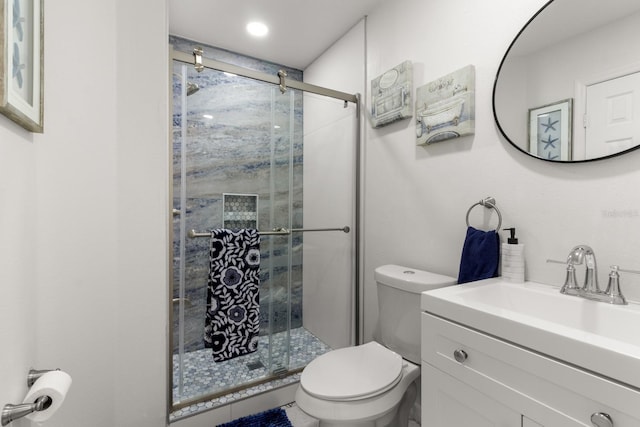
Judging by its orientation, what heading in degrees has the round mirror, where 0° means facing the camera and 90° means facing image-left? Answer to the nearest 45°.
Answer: approximately 45°

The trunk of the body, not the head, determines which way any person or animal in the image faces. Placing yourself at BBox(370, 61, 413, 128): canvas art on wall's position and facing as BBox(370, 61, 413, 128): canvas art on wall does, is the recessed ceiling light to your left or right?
on your right

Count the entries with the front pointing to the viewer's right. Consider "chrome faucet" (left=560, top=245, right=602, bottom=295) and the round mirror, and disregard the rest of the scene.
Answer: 0

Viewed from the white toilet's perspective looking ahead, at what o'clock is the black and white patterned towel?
The black and white patterned towel is roughly at 2 o'clock from the white toilet.

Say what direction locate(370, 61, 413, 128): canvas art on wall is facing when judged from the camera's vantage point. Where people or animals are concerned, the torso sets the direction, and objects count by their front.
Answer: facing the viewer and to the left of the viewer

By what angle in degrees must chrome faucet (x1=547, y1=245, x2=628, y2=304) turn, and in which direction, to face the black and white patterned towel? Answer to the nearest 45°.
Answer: approximately 45° to its right

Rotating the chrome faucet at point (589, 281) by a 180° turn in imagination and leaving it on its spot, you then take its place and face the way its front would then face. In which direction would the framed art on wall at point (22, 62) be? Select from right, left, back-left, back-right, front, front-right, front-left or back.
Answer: back

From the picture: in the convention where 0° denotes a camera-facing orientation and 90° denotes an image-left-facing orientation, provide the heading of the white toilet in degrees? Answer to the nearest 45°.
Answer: approximately 45°

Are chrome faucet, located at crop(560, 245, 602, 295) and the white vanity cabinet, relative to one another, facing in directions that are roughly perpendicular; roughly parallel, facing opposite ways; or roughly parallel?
roughly parallel

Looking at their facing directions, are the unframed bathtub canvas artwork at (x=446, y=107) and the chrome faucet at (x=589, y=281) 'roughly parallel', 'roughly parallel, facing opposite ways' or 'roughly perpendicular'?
roughly parallel

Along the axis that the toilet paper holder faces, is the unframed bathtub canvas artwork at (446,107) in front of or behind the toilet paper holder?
in front

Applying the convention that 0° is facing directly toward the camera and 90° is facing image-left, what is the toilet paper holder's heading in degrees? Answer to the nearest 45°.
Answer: approximately 270°

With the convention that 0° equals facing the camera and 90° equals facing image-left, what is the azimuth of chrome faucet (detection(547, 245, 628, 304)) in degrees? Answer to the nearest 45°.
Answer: approximately 45°

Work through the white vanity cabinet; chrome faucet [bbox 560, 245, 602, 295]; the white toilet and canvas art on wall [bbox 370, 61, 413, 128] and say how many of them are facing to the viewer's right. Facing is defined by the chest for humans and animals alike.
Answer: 0
